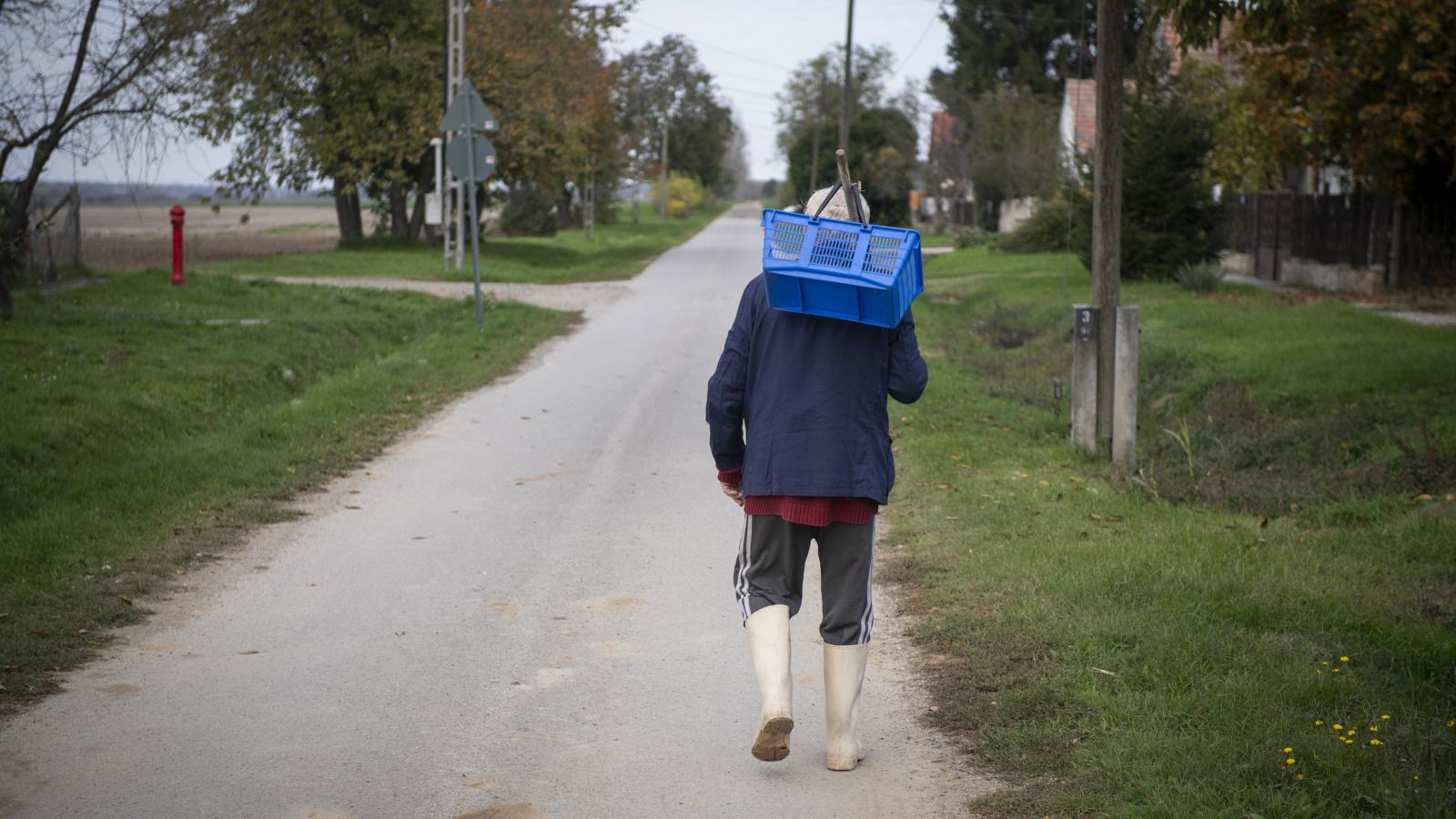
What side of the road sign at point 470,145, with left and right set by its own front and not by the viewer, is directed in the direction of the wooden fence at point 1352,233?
right

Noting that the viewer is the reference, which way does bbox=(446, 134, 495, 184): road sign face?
facing away from the viewer

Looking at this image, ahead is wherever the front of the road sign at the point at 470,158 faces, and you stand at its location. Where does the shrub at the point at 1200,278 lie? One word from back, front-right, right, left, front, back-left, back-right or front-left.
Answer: right

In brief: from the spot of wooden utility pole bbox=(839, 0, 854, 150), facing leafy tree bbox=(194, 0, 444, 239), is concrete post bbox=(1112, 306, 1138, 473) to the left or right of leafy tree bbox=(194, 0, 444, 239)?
left

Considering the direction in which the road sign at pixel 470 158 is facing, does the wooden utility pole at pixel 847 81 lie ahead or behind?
ahead

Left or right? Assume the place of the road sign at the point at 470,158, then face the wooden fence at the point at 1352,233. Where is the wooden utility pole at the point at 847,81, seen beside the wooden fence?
left

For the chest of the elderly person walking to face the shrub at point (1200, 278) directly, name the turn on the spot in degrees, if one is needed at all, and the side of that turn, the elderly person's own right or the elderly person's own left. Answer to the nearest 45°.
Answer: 0° — they already face it

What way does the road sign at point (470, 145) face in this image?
away from the camera

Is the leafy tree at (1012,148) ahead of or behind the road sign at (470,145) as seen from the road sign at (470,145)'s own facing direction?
ahead

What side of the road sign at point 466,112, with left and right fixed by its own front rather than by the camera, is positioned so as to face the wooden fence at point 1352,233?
right

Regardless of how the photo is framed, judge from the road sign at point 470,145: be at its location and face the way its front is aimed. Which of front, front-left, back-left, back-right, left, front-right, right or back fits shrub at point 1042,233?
front-right

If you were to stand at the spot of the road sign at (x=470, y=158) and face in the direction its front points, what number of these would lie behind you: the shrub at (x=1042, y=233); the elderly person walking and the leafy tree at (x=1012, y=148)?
1

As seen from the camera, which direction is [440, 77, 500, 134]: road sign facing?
away from the camera

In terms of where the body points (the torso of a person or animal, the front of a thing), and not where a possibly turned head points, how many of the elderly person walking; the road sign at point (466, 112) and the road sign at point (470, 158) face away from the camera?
3

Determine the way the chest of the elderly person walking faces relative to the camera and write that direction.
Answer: away from the camera

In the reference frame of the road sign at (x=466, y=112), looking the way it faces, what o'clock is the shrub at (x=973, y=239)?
The shrub is roughly at 1 o'clock from the road sign.
